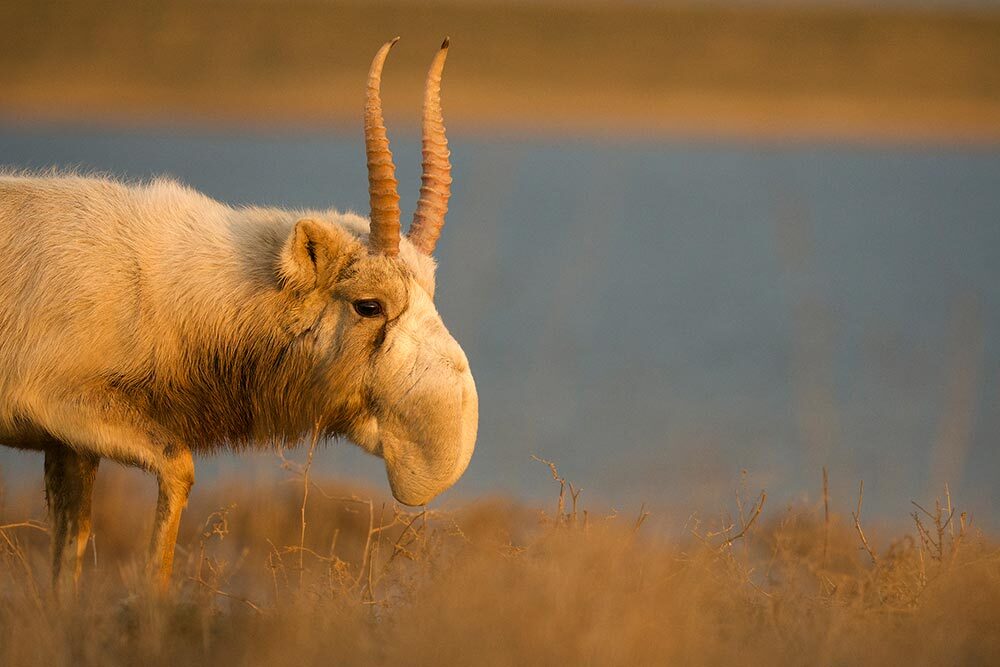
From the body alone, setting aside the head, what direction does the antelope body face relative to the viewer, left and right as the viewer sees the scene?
facing to the right of the viewer
